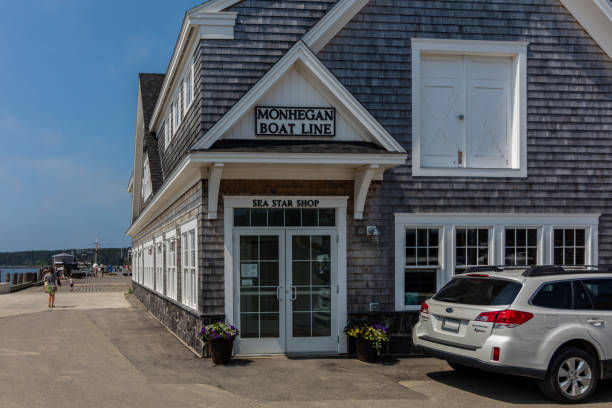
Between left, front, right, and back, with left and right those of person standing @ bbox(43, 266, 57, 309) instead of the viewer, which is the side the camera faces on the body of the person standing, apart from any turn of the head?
back

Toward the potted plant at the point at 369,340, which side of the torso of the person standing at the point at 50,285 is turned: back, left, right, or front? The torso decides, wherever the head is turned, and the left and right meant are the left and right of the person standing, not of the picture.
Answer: back

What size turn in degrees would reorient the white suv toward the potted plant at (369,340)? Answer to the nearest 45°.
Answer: approximately 90° to its left

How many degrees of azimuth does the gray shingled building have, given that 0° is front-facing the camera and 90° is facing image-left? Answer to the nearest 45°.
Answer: approximately 0°

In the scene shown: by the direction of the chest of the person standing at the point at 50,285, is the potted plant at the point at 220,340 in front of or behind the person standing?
behind

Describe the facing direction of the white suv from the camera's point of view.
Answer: facing away from the viewer and to the right of the viewer
